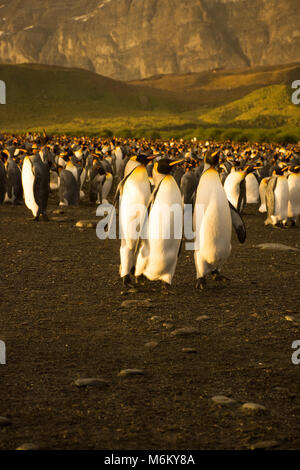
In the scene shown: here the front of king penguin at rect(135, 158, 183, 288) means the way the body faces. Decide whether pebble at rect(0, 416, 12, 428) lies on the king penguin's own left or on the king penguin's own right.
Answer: on the king penguin's own right

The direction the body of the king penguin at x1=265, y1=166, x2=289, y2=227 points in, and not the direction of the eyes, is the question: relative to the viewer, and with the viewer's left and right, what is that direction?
facing the viewer and to the right of the viewer

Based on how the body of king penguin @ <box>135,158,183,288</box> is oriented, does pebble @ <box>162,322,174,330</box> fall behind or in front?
in front

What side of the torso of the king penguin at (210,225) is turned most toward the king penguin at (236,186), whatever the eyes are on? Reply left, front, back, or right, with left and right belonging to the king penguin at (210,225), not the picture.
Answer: back

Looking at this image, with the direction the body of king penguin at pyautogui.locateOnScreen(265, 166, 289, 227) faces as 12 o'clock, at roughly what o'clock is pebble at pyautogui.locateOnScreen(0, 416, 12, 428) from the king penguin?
The pebble is roughly at 2 o'clock from the king penguin.

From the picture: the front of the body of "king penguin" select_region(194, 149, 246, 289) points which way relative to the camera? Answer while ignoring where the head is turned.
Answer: toward the camera

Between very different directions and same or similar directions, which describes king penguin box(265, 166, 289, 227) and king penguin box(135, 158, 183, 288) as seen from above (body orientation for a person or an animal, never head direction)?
same or similar directions

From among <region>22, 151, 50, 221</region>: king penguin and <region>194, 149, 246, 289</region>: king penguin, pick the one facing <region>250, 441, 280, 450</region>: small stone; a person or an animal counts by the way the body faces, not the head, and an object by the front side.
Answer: <region>194, 149, 246, 289</region>: king penguin

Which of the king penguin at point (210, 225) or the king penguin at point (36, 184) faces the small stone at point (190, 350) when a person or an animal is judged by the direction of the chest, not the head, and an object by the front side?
the king penguin at point (210, 225)

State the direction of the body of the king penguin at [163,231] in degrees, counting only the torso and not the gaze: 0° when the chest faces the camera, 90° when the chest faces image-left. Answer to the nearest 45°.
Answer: approximately 315°

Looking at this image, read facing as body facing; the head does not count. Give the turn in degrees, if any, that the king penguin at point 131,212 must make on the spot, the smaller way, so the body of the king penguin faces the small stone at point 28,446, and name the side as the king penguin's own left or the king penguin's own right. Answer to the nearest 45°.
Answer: approximately 45° to the king penguin's own right

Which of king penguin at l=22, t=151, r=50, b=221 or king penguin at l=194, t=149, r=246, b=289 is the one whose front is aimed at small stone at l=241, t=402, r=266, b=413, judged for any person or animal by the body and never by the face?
king penguin at l=194, t=149, r=246, b=289
